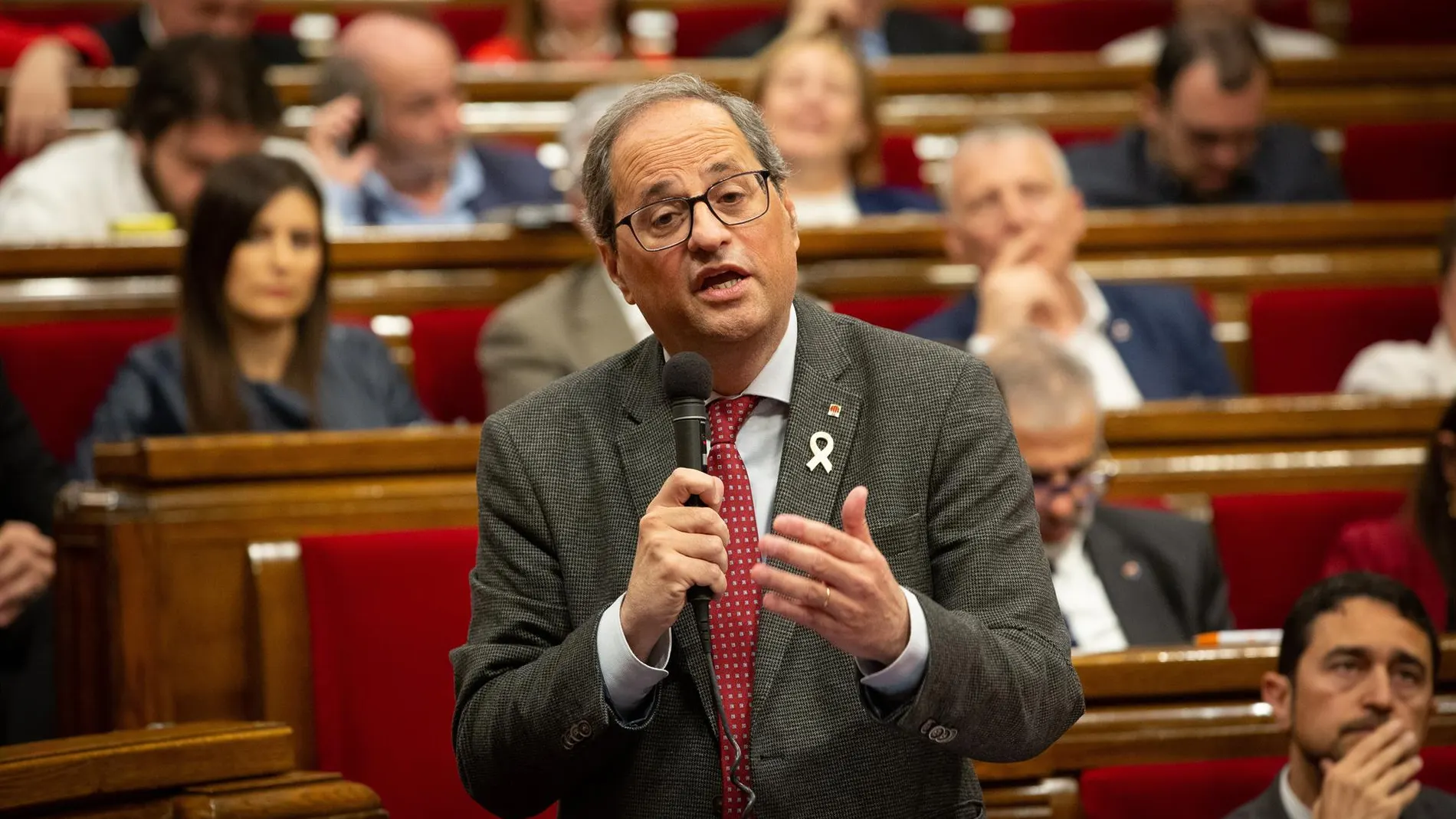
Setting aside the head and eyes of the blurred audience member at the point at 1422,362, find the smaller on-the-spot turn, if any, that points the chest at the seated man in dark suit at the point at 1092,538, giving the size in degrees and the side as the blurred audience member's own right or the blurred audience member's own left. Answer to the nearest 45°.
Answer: approximately 45° to the blurred audience member's own right

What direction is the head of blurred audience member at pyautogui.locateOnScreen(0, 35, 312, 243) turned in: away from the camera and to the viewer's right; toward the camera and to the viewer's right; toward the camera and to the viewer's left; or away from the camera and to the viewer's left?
toward the camera and to the viewer's right

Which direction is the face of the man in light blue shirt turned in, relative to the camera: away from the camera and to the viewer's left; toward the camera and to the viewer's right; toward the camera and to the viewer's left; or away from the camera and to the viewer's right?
toward the camera and to the viewer's right

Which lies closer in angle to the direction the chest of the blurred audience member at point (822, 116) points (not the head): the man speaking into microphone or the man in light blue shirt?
the man speaking into microphone

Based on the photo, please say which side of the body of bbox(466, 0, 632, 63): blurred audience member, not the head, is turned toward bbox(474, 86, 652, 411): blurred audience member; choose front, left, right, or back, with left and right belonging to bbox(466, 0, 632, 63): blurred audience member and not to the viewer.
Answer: front

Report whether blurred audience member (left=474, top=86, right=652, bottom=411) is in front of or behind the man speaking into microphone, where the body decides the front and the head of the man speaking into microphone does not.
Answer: behind
